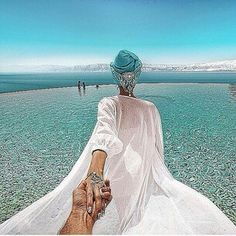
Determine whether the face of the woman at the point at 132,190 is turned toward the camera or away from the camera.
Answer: away from the camera

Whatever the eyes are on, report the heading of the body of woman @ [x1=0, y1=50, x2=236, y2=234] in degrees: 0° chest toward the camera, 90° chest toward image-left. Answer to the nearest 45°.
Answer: approximately 180°
